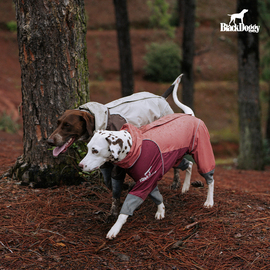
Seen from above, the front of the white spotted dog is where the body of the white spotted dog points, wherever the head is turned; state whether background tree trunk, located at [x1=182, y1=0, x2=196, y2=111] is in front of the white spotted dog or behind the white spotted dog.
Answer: behind

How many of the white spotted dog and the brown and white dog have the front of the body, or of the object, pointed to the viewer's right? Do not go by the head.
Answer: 0

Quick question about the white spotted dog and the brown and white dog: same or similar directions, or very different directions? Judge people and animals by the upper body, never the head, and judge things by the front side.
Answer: same or similar directions

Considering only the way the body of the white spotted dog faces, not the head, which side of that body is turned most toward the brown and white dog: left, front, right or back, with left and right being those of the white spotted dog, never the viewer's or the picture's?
right

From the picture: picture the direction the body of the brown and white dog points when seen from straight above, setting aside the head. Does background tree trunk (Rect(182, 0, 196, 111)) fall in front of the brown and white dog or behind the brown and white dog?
behind

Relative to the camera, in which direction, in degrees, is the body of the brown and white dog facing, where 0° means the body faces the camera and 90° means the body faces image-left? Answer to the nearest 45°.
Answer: approximately 45°

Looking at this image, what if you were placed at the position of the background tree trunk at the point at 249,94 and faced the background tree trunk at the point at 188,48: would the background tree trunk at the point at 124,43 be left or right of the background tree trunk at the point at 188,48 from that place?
left

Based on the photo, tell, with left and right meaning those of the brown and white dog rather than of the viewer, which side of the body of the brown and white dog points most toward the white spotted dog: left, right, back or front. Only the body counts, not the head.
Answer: left

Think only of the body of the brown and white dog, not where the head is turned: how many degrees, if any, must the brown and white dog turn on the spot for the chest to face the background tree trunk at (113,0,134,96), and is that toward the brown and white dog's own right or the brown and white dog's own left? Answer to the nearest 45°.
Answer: approximately 135° to the brown and white dog's own right

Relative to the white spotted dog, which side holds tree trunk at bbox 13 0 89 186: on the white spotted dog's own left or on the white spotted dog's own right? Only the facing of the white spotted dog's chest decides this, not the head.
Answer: on the white spotted dog's own right
